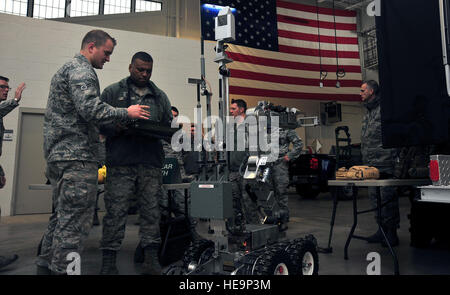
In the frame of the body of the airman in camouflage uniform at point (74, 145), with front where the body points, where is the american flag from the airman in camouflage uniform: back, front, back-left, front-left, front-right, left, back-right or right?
front-left

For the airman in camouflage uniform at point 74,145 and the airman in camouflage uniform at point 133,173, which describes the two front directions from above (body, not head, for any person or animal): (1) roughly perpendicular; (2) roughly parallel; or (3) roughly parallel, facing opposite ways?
roughly perpendicular

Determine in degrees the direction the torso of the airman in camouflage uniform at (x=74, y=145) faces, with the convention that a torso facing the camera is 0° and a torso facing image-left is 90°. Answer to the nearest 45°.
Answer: approximately 270°

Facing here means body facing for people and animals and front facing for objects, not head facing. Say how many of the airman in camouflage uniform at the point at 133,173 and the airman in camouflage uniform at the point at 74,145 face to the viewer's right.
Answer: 1

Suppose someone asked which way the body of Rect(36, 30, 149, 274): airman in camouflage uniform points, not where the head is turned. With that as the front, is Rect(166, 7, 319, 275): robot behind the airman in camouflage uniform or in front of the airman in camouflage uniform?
in front

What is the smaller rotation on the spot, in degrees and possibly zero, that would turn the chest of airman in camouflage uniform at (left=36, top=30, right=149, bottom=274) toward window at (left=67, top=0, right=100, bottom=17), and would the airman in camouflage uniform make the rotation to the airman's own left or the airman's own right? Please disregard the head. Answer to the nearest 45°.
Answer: approximately 90° to the airman's own left

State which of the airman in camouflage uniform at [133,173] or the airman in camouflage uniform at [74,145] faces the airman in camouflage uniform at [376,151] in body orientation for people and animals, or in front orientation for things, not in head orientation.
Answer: the airman in camouflage uniform at [74,145]

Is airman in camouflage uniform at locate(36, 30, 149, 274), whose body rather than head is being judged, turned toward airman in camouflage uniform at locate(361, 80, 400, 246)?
yes

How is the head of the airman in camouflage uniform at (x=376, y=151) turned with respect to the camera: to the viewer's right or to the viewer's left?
to the viewer's left

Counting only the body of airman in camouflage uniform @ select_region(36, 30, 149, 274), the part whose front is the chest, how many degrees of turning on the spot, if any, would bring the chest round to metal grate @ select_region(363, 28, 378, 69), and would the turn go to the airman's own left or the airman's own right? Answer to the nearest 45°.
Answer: approximately 45° to the airman's own left

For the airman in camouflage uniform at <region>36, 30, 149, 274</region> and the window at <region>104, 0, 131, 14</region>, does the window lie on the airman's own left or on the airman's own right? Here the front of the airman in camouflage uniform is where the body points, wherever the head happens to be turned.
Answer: on the airman's own left

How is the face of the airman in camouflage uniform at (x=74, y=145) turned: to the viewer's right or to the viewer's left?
to the viewer's right
